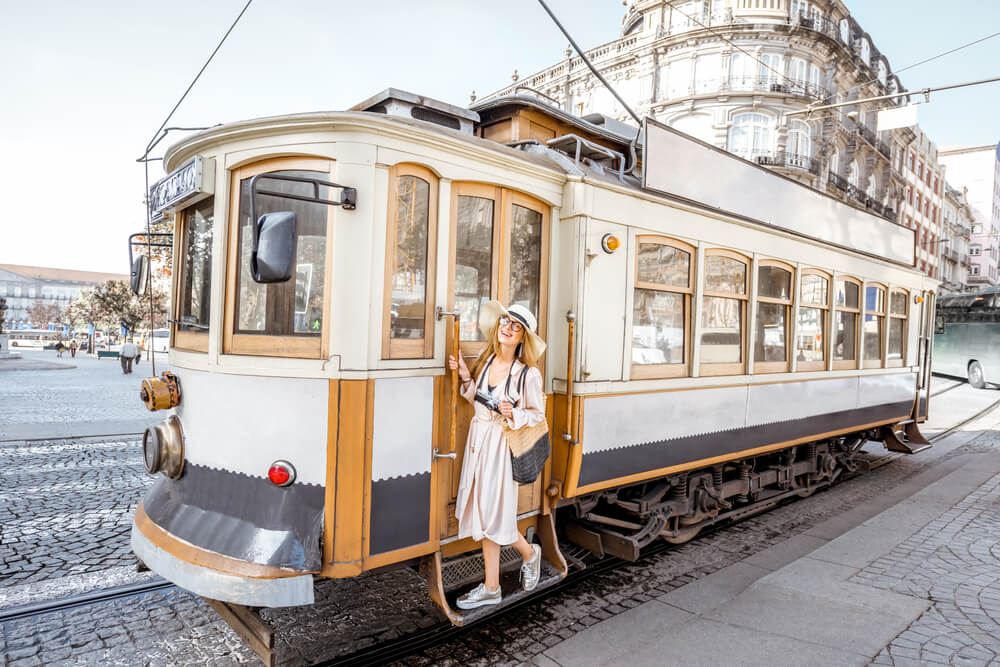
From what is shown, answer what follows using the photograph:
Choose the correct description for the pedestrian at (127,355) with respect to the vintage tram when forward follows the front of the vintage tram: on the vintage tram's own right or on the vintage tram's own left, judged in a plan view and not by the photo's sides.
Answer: on the vintage tram's own right

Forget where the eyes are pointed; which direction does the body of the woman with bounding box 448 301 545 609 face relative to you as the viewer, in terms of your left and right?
facing the viewer and to the left of the viewer

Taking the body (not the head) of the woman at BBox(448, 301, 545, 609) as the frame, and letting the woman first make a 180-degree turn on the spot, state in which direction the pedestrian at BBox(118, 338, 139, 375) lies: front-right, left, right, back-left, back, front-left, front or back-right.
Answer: left

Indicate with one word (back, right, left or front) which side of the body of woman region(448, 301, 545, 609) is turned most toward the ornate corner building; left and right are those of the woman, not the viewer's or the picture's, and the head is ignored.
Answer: back

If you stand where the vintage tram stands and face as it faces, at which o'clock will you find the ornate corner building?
The ornate corner building is roughly at 5 o'clock from the vintage tram.
